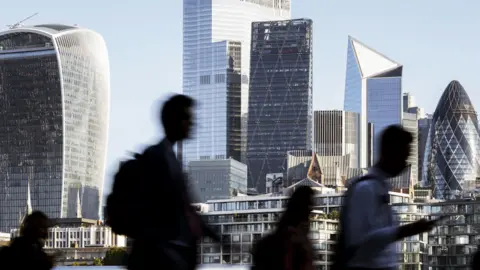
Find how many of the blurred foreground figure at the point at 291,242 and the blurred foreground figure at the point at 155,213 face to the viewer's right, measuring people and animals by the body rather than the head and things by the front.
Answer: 2

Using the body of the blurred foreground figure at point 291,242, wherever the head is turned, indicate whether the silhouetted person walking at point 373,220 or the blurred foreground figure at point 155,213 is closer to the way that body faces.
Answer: the silhouetted person walking

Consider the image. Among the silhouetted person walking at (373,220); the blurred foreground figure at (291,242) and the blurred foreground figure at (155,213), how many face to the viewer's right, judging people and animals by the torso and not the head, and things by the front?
3

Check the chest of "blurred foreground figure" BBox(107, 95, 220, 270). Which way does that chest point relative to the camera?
to the viewer's right

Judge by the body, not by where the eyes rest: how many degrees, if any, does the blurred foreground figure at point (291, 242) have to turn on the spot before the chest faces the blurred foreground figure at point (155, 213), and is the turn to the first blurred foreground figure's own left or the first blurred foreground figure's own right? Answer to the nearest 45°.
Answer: approximately 135° to the first blurred foreground figure's own right

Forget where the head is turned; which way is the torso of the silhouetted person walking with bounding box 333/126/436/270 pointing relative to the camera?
to the viewer's right

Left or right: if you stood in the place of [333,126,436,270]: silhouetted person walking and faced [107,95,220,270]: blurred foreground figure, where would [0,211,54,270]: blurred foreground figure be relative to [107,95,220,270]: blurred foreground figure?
right

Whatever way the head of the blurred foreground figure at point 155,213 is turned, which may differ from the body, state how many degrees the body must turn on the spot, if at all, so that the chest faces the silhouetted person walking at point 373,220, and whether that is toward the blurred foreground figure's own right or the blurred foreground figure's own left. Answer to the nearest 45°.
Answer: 0° — they already face them

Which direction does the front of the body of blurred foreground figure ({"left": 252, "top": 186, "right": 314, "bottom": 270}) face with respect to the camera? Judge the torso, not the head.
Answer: to the viewer's right

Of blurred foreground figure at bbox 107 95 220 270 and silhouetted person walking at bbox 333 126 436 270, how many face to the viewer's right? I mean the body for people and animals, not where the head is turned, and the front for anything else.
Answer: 2

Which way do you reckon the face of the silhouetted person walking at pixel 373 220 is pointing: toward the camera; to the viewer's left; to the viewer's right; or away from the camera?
to the viewer's right

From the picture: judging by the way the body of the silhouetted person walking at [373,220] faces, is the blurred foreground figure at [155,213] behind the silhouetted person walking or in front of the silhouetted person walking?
behind
